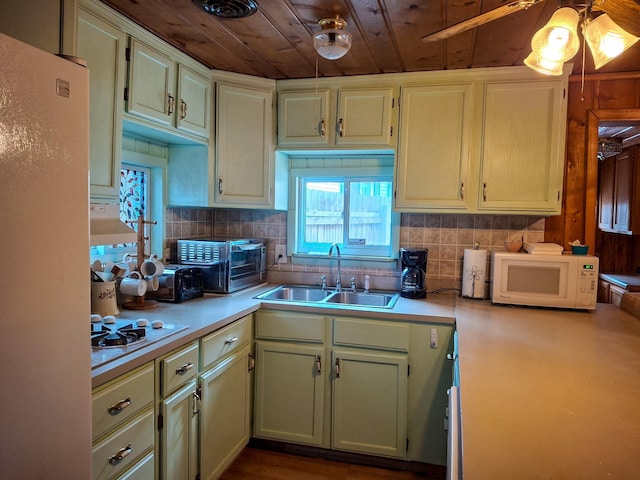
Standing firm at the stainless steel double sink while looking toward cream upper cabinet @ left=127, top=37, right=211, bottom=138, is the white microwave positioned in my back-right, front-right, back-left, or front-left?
back-left

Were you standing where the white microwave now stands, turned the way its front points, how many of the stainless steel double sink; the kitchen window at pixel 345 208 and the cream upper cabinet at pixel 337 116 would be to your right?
3

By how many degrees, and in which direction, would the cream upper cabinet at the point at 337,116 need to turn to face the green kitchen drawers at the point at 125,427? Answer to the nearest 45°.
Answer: approximately 45° to its right

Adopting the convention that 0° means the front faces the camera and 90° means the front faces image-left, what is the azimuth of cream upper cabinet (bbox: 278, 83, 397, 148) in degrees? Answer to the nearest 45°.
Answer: approximately 0°

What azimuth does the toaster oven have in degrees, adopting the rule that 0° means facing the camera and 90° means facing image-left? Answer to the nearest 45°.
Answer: approximately 315°

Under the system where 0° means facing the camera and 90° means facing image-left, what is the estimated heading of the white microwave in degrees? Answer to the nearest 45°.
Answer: approximately 0°

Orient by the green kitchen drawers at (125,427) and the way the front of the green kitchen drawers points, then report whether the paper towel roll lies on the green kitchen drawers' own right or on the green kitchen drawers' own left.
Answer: on the green kitchen drawers' own left

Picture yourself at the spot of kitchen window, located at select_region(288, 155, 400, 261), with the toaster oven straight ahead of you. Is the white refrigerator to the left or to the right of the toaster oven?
left
